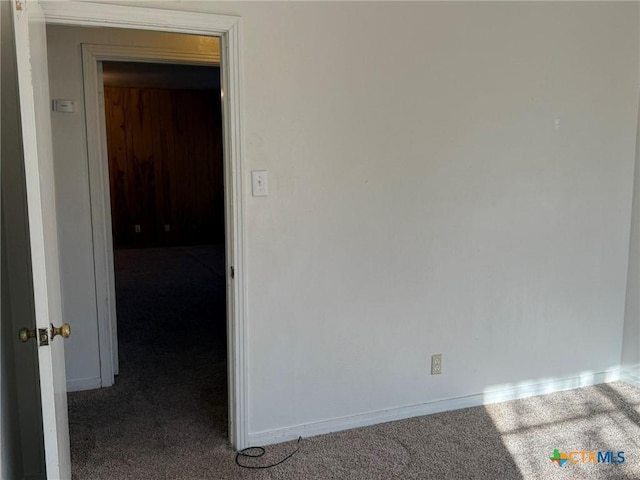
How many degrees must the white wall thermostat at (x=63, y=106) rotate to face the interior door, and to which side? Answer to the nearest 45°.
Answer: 0° — it already faces it

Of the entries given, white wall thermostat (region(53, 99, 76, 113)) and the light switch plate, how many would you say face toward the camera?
2

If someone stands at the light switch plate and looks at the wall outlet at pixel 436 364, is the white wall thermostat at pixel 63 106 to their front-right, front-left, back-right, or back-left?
back-left

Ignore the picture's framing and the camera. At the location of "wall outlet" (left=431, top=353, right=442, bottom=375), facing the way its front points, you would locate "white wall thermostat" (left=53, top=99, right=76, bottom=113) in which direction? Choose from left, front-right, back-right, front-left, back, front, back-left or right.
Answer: back-right

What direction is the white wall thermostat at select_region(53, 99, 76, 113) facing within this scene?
toward the camera

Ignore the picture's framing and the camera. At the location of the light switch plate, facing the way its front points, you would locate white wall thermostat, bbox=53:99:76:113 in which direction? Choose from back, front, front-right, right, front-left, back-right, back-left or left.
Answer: back-right

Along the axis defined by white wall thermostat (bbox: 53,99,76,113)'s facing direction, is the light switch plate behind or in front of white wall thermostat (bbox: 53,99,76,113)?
in front

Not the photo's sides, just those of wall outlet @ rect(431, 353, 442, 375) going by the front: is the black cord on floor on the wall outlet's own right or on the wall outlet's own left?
on the wall outlet's own right

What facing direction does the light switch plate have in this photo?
toward the camera

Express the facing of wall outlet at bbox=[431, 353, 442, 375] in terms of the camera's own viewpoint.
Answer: facing the viewer and to the right of the viewer

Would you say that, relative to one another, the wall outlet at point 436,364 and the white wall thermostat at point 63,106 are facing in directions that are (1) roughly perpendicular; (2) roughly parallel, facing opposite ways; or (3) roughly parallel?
roughly parallel

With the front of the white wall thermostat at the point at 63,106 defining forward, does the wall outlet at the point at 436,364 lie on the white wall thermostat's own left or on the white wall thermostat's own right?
on the white wall thermostat's own left

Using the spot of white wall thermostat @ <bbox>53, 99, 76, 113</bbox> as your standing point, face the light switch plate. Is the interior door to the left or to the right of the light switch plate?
right
